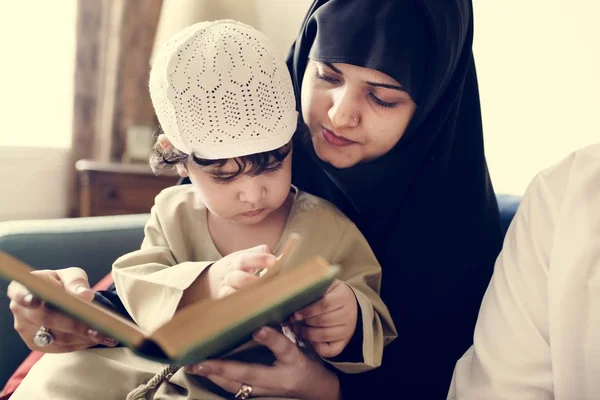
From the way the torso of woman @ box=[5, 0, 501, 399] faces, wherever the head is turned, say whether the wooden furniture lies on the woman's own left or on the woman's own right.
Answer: on the woman's own right

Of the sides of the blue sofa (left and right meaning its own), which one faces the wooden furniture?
back

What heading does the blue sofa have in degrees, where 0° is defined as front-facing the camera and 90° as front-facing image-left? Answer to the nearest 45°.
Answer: approximately 0°
